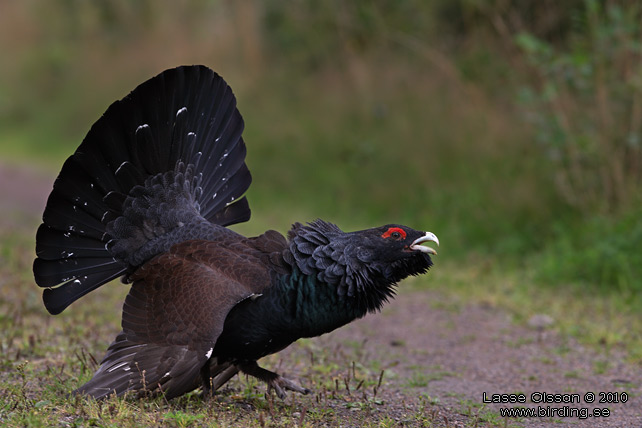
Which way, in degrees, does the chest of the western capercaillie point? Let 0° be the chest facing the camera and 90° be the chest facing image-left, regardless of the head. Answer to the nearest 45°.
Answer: approximately 270°
